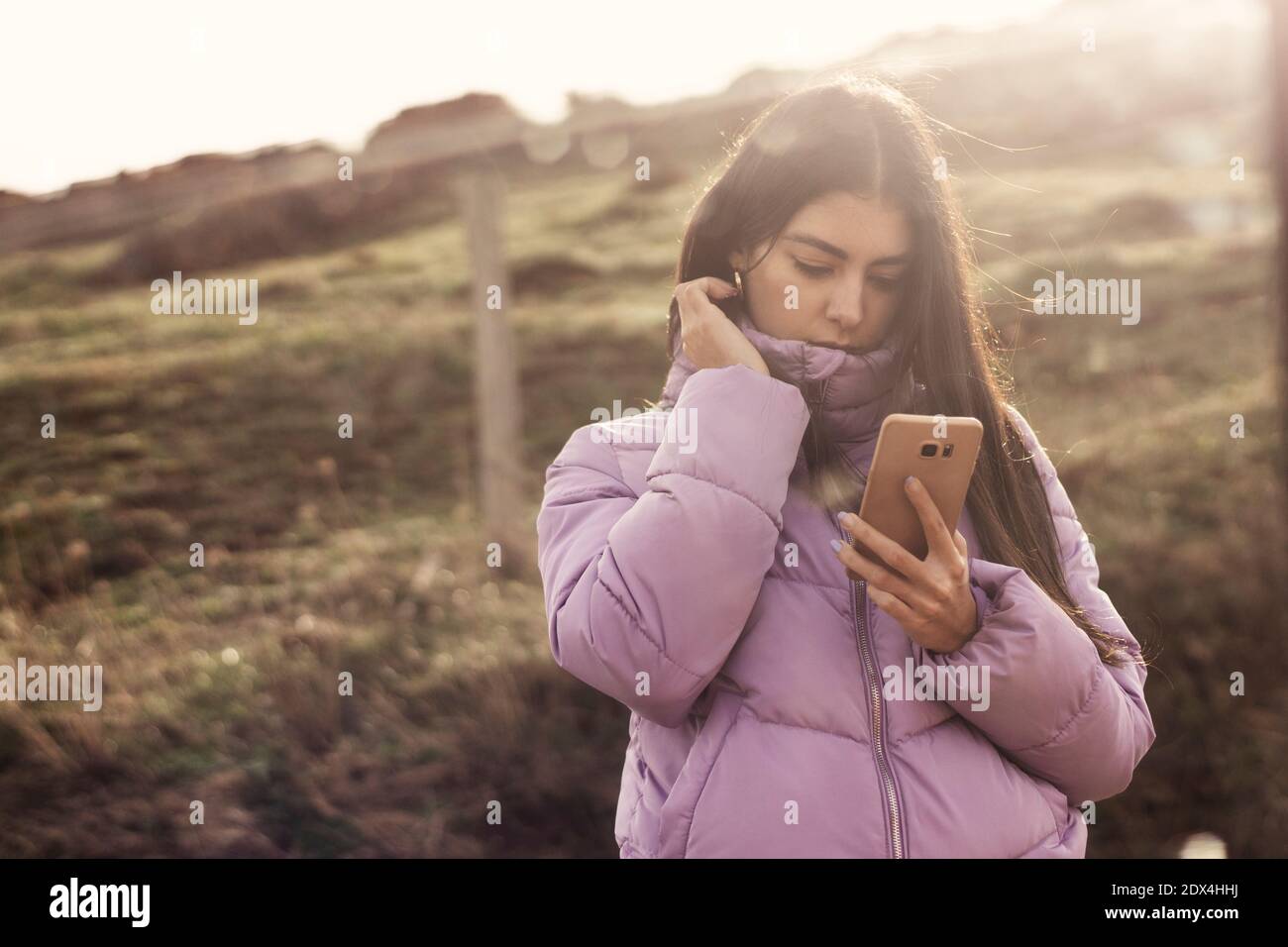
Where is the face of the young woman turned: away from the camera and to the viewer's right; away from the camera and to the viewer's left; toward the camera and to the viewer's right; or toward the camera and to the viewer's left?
toward the camera and to the viewer's right

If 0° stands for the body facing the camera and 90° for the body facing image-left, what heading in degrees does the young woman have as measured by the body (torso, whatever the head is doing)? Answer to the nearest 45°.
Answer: approximately 0°

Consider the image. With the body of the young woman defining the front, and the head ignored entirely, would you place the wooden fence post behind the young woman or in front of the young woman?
behind
